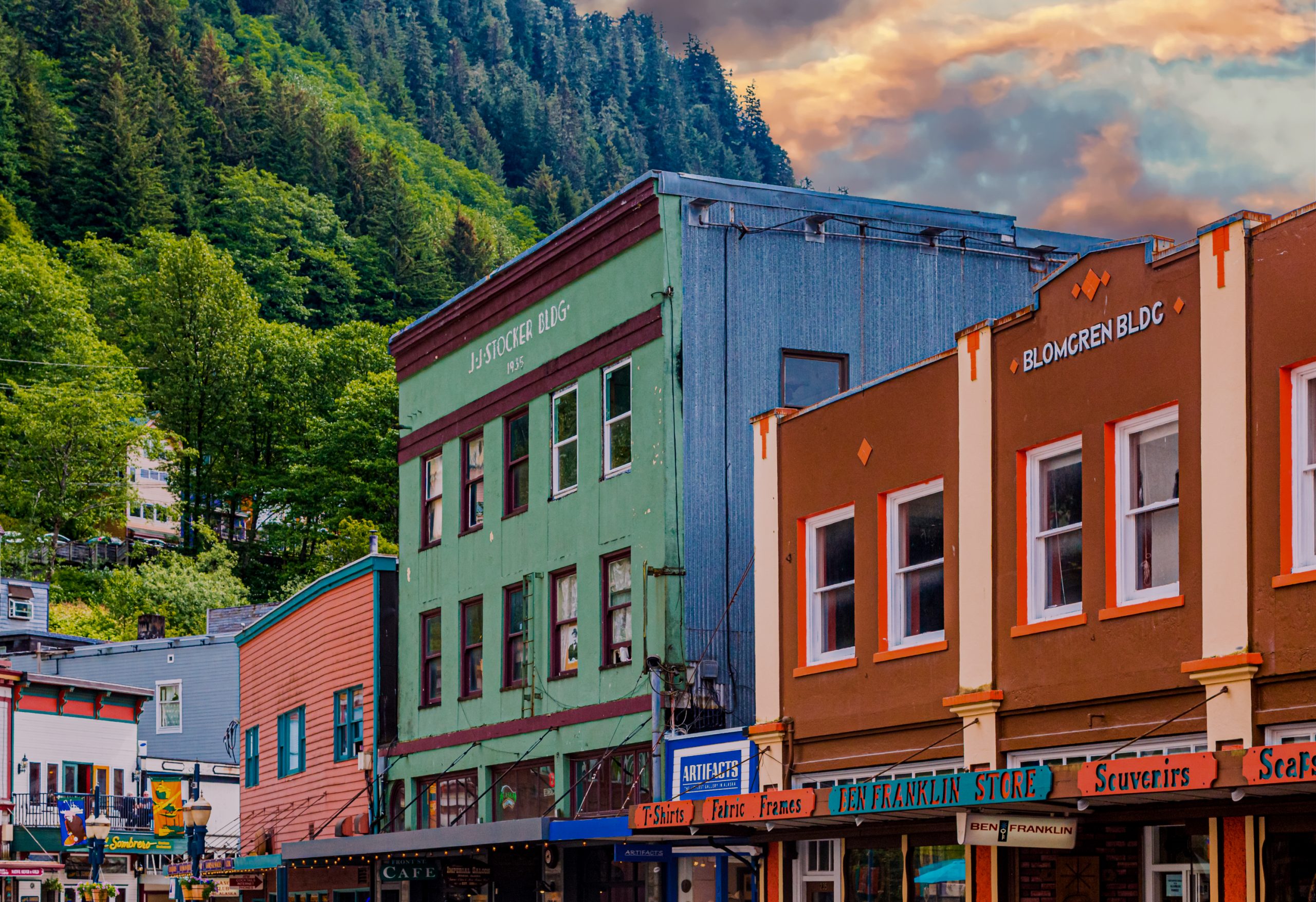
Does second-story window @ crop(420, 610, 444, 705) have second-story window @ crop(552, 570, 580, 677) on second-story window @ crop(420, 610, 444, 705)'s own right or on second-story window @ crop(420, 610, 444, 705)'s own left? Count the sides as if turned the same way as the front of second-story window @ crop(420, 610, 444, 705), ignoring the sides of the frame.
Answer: on second-story window @ crop(420, 610, 444, 705)'s own left

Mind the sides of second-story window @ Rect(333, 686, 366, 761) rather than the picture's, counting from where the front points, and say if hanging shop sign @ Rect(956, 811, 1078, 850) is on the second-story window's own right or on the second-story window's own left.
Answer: on the second-story window's own left

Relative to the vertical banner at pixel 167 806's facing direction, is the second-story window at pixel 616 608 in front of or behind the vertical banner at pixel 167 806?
in front

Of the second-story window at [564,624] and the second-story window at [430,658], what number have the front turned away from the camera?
0

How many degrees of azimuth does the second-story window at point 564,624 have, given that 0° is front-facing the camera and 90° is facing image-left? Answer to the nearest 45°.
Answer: approximately 45°

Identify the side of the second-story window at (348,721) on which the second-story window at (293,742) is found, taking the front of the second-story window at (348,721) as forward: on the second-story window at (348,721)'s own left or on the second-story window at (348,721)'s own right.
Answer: on the second-story window at (348,721)'s own right

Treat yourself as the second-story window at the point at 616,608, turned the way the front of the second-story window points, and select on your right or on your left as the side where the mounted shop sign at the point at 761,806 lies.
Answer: on your left

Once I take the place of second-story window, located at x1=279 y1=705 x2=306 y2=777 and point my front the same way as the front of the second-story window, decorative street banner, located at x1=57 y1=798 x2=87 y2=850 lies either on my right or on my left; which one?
on my right
